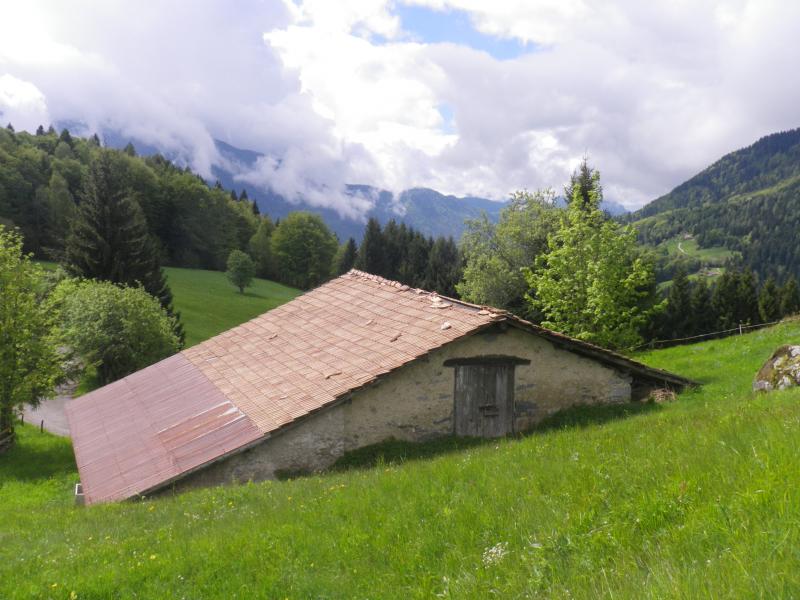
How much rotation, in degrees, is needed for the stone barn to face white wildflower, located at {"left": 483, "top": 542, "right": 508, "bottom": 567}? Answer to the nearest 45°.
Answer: approximately 45° to its right

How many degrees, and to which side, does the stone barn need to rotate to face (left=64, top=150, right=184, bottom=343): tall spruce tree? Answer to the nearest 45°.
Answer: approximately 180°

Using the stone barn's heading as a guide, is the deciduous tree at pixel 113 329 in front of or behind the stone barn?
behind

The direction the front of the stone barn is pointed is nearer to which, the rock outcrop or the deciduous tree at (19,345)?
the rock outcrop

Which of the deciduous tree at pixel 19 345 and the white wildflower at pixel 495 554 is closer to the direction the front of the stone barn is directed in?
the white wildflower

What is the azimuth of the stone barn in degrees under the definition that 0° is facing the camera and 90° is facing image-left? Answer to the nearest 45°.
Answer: approximately 315°
